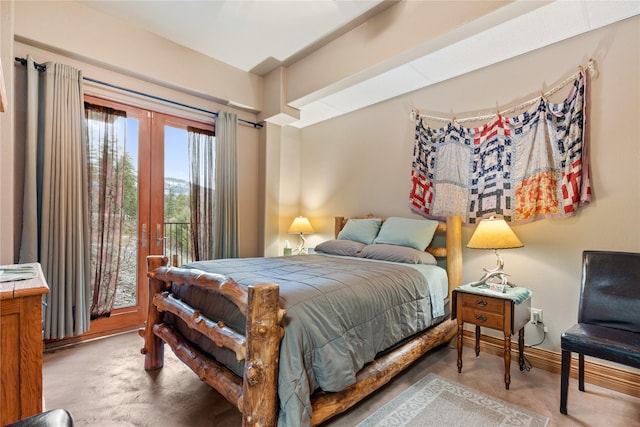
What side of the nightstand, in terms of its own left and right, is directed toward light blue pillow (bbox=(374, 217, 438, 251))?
right

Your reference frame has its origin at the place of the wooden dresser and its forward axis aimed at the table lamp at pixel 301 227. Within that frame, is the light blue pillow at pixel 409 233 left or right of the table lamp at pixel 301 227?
right

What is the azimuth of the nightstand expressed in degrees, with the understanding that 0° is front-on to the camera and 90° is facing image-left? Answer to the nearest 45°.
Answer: approximately 45°

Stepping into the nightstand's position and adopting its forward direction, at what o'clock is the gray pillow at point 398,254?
The gray pillow is roughly at 2 o'clock from the nightstand.

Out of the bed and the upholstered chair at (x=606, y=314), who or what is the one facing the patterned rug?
the upholstered chair

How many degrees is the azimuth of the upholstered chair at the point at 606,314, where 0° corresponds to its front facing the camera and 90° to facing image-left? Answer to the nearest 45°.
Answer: approximately 45°

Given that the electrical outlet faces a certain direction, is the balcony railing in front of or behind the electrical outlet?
in front
